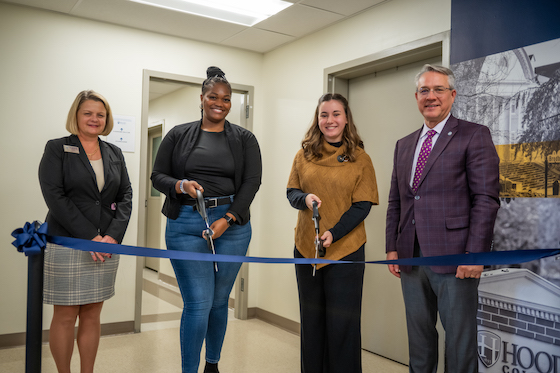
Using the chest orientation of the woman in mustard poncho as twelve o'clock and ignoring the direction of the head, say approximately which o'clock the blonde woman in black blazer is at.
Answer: The blonde woman in black blazer is roughly at 3 o'clock from the woman in mustard poncho.

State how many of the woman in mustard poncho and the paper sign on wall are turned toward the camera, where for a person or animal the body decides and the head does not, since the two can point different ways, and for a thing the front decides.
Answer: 2

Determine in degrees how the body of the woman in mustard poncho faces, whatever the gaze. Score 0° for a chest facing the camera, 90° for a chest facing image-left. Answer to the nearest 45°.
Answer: approximately 0°

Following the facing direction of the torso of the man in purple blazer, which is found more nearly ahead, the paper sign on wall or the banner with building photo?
the paper sign on wall

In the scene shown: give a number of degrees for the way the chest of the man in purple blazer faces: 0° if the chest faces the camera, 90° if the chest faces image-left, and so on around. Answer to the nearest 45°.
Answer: approximately 45°

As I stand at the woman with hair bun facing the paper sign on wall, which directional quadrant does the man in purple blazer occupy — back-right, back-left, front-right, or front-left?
back-right
